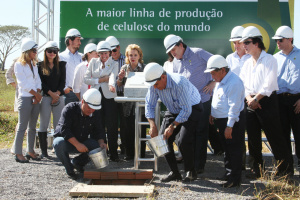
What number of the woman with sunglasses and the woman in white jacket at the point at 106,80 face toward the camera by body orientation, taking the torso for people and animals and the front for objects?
2

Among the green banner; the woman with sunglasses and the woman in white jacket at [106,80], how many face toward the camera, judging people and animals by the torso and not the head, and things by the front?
3

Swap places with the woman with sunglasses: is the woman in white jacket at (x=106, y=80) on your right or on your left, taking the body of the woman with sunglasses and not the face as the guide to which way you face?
on your left

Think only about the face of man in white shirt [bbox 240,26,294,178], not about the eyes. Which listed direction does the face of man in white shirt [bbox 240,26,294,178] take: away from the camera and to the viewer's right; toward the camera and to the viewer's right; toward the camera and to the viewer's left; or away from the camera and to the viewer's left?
toward the camera and to the viewer's left

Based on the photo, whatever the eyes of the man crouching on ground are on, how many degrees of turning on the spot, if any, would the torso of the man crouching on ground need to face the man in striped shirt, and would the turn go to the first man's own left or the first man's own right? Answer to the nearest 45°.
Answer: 0° — they already face them

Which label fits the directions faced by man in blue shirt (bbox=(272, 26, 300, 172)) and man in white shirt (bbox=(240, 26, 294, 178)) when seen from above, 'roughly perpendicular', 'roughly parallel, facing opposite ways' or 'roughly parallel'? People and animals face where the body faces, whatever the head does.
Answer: roughly parallel

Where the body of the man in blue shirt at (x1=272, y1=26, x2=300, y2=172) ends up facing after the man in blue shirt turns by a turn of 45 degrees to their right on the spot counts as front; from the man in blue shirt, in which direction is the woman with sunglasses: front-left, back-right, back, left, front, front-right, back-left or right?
front

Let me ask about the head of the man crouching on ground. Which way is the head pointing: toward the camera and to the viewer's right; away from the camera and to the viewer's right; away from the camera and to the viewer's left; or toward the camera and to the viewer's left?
toward the camera and to the viewer's right

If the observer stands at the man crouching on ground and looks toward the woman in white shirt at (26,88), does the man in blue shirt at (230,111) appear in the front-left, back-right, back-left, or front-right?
back-right

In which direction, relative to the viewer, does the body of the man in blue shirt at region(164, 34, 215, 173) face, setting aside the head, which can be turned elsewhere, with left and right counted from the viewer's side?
facing the viewer and to the left of the viewer

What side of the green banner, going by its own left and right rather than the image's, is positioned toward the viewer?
front

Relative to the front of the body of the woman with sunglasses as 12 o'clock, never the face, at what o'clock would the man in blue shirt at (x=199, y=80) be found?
The man in blue shirt is roughly at 10 o'clock from the woman with sunglasses.

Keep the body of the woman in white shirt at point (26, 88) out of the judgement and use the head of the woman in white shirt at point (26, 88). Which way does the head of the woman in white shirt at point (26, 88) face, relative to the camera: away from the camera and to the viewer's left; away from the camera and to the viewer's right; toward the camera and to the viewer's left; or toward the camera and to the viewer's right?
toward the camera and to the viewer's right

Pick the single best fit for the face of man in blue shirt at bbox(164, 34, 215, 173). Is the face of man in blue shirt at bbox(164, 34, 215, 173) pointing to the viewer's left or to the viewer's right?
to the viewer's left

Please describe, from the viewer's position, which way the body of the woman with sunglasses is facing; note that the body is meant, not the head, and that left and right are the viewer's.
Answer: facing the viewer

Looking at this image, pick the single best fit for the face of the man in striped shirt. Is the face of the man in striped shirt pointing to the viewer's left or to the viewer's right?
to the viewer's left
